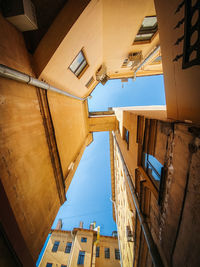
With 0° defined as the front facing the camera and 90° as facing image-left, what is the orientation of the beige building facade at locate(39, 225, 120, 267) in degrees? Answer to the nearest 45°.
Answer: approximately 0°
